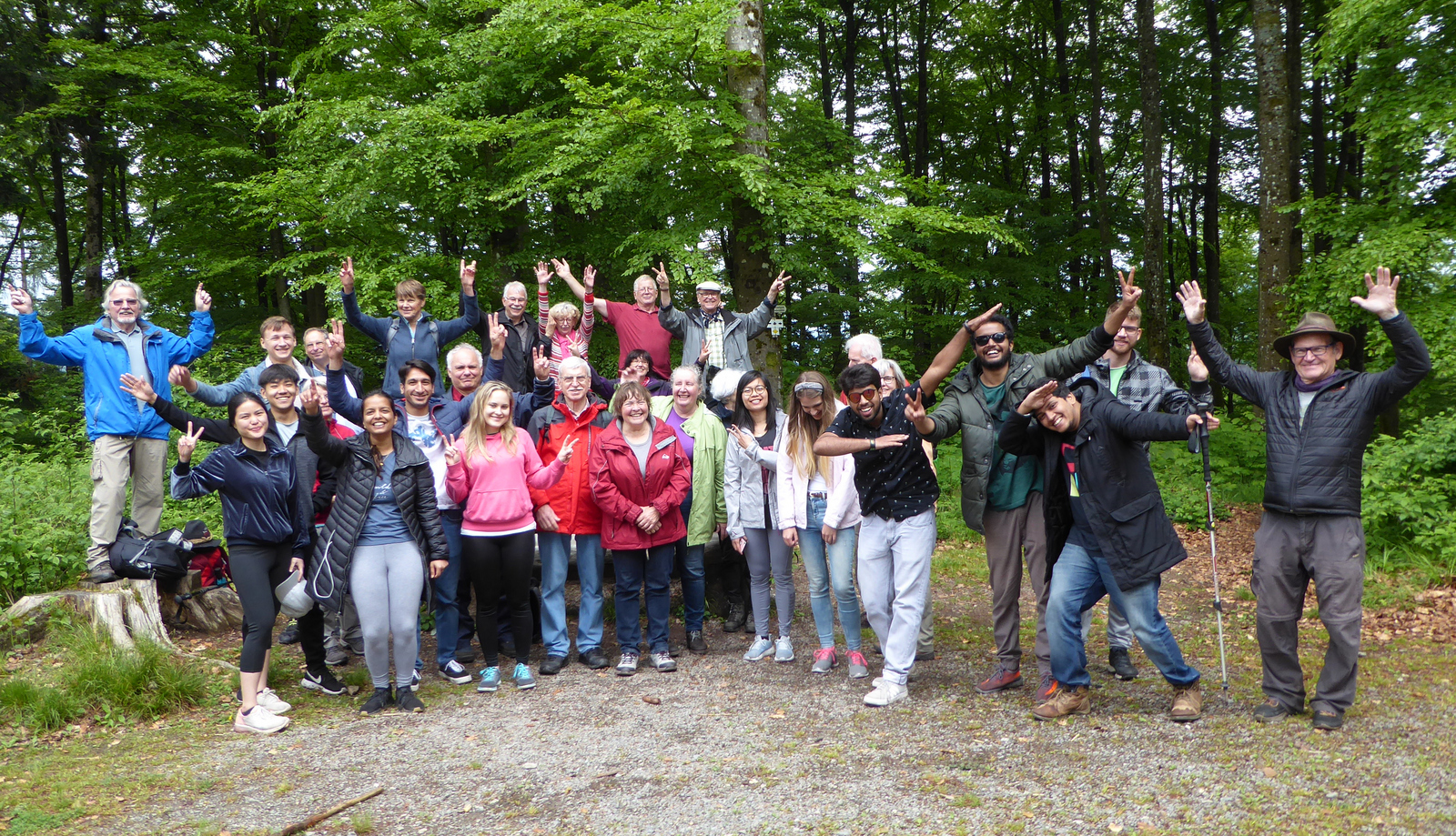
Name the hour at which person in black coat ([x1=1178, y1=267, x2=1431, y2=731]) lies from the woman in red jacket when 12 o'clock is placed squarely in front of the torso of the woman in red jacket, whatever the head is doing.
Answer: The person in black coat is roughly at 10 o'clock from the woman in red jacket.

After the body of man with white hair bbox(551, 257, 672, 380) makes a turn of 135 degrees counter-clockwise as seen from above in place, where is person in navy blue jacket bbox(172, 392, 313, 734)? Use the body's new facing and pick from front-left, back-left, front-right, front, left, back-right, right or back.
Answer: back

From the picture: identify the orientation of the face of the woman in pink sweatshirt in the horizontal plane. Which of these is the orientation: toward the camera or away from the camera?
toward the camera

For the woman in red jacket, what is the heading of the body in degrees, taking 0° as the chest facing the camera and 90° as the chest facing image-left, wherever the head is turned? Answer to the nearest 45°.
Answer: approximately 0°

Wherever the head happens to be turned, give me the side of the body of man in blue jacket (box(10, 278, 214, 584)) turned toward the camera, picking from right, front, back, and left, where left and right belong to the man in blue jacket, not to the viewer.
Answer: front

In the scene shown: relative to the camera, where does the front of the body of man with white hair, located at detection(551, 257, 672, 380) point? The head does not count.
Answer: toward the camera

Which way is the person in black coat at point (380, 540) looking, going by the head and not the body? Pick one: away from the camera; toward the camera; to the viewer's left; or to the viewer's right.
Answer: toward the camera

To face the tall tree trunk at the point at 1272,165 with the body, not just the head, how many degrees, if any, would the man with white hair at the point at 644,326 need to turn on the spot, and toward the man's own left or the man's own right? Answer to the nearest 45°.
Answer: approximately 90° to the man's own left

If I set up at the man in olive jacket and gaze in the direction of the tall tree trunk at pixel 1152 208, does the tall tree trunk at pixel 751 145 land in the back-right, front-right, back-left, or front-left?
front-left

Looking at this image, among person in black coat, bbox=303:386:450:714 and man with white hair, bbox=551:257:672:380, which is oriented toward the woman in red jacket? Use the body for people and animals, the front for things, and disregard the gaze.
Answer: the man with white hair

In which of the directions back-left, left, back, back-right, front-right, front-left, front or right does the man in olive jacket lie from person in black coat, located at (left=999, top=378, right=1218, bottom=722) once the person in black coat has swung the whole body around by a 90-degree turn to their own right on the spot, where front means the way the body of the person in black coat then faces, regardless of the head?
front

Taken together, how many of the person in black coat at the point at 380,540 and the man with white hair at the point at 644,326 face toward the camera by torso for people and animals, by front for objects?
2

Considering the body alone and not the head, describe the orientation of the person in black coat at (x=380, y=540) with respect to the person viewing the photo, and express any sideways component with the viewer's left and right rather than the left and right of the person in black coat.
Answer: facing the viewer

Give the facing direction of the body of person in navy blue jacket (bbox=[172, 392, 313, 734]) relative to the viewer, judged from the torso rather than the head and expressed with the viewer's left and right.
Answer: facing the viewer and to the right of the viewer
